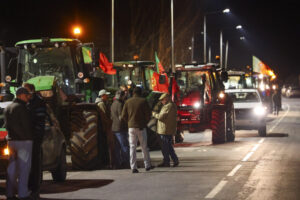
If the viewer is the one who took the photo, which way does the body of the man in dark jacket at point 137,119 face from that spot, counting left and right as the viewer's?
facing away from the viewer

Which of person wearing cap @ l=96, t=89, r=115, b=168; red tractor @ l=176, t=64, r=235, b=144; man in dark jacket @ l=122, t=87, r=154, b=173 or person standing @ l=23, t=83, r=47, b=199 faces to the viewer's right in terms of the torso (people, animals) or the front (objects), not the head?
the person wearing cap

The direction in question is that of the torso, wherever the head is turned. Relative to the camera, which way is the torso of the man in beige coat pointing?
to the viewer's left

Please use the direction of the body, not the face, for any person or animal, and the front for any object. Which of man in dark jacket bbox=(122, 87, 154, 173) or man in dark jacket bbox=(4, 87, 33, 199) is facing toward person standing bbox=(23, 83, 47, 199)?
man in dark jacket bbox=(4, 87, 33, 199)

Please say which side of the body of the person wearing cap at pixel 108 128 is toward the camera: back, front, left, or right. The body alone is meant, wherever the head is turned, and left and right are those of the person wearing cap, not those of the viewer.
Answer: right
